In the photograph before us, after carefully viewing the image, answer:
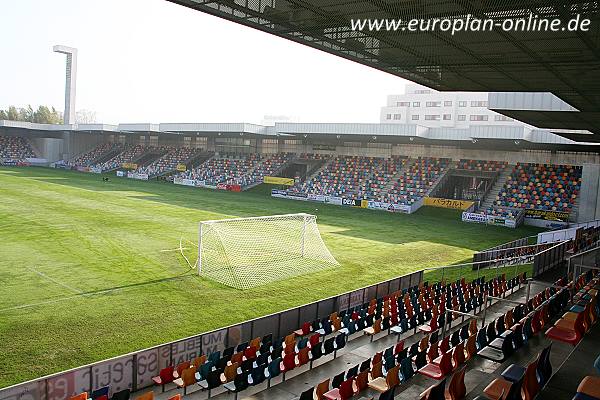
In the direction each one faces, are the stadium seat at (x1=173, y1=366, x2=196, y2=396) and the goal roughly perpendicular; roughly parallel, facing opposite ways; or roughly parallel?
roughly parallel

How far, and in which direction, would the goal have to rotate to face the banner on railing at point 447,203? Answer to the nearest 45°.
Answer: approximately 90° to its right

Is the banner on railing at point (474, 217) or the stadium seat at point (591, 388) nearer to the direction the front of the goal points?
the banner on railing

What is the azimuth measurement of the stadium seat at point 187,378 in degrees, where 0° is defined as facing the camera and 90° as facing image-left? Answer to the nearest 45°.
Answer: approximately 135°

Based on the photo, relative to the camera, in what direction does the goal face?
facing away from the viewer and to the left of the viewer

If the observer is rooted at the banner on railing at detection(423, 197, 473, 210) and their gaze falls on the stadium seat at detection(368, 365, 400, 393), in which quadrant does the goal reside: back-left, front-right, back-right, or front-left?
front-right

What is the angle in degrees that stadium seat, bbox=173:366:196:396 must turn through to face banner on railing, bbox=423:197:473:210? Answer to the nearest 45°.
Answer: approximately 90° to its right

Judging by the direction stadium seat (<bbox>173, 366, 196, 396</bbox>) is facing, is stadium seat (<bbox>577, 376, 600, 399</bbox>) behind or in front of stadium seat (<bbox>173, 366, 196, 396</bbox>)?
behind

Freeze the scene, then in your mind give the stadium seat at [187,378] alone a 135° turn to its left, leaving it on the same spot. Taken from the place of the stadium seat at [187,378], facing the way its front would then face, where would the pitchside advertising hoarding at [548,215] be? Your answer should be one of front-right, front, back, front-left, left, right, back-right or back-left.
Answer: back-left

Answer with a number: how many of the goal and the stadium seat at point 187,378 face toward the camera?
0

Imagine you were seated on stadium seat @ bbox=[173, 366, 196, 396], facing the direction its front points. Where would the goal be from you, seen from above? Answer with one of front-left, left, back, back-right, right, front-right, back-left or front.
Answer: front-right

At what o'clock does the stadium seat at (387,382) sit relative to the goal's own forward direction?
The stadium seat is roughly at 7 o'clock from the goal.

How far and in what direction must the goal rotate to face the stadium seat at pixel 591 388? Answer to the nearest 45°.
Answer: approximately 135° to its left

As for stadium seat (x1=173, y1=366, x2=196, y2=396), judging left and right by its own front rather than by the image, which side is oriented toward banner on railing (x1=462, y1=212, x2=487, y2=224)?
right

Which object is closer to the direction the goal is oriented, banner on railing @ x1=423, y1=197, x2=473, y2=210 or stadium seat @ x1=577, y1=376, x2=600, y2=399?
the banner on railing

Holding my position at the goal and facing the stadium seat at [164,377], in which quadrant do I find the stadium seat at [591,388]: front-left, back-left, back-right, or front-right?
front-left
